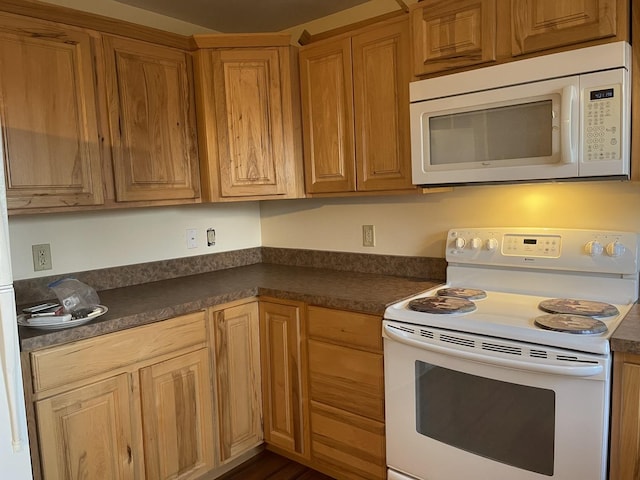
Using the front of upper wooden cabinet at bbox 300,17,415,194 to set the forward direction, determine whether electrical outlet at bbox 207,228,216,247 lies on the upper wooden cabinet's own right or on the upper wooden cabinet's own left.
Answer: on the upper wooden cabinet's own right

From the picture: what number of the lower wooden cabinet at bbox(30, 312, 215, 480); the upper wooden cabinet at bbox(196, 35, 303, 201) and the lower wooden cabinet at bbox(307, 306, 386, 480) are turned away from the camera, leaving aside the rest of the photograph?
0

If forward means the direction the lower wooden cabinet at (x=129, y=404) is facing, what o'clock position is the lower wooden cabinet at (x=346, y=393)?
the lower wooden cabinet at (x=346, y=393) is roughly at 11 o'clock from the lower wooden cabinet at (x=129, y=404).

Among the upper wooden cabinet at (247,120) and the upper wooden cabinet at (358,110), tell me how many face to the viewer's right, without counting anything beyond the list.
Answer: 0

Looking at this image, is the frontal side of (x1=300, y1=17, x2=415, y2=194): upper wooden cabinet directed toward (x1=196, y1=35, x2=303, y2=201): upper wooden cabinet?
no

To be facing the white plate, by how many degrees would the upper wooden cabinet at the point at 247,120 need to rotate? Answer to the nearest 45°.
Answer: approximately 45° to its right

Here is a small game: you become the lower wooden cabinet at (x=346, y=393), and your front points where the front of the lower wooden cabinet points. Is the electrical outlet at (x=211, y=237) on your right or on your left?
on your right

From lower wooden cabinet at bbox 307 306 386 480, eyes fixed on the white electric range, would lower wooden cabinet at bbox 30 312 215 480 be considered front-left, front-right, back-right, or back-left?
back-right

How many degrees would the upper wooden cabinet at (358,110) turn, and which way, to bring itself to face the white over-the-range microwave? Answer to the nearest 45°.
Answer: approximately 90° to its left

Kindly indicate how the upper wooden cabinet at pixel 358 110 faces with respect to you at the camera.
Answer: facing the viewer and to the left of the viewer

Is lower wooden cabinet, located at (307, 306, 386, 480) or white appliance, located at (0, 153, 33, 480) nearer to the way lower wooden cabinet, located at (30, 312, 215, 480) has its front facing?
the lower wooden cabinet

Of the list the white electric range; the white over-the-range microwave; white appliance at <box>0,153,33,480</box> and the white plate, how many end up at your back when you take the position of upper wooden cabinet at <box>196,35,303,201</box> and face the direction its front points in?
0

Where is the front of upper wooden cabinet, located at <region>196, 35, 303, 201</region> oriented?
toward the camera

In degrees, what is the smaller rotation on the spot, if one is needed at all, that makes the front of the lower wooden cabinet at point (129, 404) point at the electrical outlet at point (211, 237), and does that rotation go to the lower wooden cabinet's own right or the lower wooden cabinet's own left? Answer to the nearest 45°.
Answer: approximately 90° to the lower wooden cabinet's own left

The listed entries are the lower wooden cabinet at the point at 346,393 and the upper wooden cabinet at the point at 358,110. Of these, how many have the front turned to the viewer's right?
0

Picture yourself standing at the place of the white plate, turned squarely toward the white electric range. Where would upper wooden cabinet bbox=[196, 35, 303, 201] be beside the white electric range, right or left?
left

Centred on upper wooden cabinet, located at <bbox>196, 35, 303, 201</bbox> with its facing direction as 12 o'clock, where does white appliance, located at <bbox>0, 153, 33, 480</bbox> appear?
The white appliance is roughly at 1 o'clock from the upper wooden cabinet.

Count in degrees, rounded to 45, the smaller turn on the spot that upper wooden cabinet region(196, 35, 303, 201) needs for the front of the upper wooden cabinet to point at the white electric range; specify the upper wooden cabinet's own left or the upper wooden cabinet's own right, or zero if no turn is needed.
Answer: approximately 45° to the upper wooden cabinet's own left

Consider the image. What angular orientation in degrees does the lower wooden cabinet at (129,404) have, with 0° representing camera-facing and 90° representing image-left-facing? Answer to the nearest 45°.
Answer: approximately 315°
